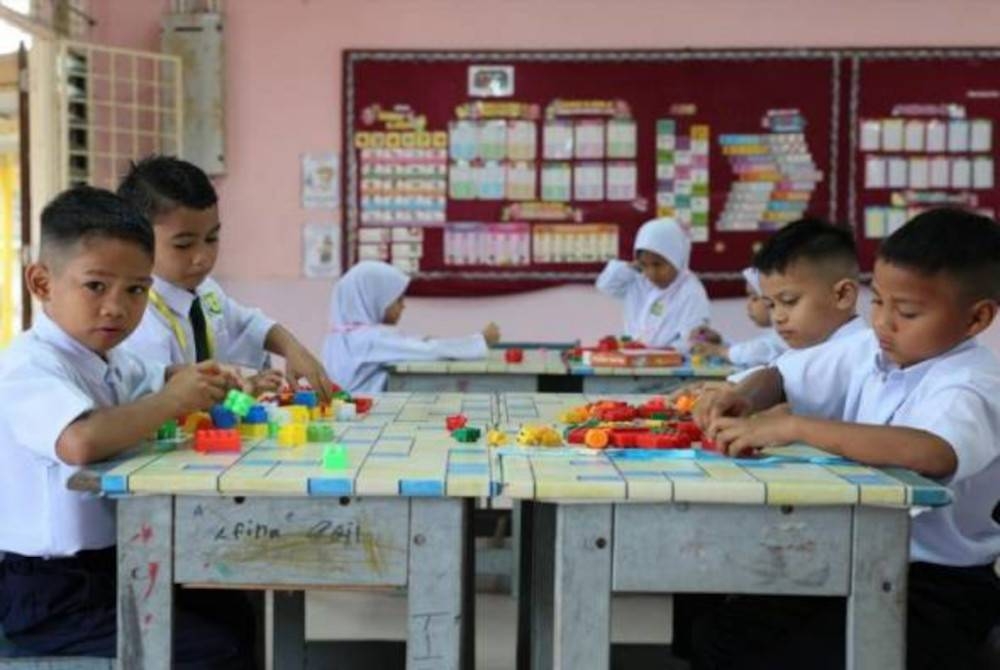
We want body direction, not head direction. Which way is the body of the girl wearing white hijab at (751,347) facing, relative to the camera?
to the viewer's left

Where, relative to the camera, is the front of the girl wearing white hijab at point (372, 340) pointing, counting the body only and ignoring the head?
to the viewer's right

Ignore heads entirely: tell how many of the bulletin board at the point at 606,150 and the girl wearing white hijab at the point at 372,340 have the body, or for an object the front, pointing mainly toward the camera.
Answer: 1

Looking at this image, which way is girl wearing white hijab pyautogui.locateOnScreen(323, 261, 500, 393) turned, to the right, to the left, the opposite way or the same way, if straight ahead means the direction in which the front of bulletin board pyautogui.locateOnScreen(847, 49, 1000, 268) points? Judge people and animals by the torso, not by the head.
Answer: to the left

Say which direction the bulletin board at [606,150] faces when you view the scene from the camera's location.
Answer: facing the viewer

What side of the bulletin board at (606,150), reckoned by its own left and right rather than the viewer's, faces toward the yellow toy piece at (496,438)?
front

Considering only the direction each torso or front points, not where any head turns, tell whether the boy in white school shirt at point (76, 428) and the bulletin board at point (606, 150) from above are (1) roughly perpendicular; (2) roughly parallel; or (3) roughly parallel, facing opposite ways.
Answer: roughly perpendicular

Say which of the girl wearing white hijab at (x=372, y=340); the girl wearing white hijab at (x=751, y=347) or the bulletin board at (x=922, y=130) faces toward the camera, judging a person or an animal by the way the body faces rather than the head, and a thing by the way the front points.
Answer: the bulletin board

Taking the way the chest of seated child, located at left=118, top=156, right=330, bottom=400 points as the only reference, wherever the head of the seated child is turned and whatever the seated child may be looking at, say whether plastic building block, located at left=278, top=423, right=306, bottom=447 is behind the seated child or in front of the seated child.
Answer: in front

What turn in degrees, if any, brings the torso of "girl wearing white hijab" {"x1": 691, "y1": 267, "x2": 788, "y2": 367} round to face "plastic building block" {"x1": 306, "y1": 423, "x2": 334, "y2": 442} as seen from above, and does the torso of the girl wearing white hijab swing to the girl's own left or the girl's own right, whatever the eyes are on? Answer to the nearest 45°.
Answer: approximately 90° to the girl's own left

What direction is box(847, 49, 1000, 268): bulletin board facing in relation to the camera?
toward the camera

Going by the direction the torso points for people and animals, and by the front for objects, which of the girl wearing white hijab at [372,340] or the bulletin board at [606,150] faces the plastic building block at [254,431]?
the bulletin board

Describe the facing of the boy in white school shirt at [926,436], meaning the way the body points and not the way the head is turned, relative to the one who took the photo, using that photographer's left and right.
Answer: facing the viewer and to the left of the viewer

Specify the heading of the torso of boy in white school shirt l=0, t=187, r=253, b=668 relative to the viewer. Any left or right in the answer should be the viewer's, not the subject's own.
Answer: facing the viewer and to the right of the viewer

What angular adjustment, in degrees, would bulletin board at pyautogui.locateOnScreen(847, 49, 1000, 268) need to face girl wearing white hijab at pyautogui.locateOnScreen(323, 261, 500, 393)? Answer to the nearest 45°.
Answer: approximately 45° to its right

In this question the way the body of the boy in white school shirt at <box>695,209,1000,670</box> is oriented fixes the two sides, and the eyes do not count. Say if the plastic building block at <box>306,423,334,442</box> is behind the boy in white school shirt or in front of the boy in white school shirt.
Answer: in front

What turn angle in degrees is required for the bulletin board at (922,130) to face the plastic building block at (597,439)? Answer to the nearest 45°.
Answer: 0° — it already faces it

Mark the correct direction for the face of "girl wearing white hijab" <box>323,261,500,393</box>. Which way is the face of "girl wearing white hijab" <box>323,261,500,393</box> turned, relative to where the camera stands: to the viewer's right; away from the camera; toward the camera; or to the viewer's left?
to the viewer's right

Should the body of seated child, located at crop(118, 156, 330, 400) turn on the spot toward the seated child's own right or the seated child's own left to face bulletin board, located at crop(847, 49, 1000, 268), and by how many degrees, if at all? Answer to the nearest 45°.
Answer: approximately 90° to the seated child's own left
